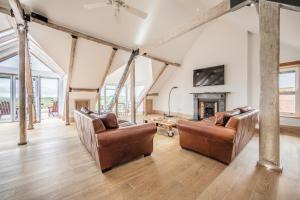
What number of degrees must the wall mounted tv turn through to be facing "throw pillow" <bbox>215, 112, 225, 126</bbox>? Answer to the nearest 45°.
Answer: approximately 45° to its left

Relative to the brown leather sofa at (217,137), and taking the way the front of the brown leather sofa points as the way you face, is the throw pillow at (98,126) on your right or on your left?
on your left

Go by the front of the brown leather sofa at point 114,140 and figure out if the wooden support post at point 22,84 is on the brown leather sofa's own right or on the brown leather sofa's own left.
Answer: on the brown leather sofa's own left

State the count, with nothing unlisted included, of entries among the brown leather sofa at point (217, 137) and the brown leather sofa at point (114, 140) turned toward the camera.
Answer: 0

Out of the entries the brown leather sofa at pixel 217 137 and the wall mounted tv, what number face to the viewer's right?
0

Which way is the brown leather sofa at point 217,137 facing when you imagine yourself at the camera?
facing away from the viewer and to the left of the viewer

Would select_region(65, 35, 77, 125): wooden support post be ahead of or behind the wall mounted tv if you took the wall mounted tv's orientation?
ahead

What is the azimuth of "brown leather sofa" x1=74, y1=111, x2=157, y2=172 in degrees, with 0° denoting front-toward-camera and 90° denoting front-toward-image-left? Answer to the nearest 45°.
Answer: approximately 225°
